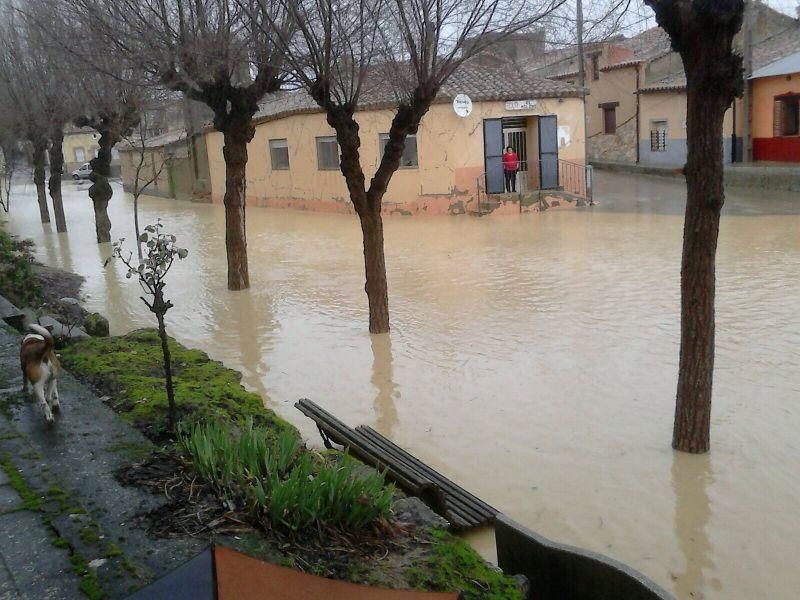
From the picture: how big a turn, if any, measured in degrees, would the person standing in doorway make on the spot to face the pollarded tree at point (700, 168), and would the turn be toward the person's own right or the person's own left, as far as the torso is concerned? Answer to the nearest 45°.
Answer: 0° — they already face it

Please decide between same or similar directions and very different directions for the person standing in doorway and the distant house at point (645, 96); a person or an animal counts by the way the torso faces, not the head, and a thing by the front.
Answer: same or similar directions

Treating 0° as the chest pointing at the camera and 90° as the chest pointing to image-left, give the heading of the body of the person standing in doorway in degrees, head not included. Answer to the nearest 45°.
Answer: approximately 0°

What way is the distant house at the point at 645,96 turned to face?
toward the camera

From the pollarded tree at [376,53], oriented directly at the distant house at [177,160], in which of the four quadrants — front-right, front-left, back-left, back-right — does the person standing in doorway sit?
front-right

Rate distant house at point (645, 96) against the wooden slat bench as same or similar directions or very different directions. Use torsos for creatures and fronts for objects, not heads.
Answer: very different directions

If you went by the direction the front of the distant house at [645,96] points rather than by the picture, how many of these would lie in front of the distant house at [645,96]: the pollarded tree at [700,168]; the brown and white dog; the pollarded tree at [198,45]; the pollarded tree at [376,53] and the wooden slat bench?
5

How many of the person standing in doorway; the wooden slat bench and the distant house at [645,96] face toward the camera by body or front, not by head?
2

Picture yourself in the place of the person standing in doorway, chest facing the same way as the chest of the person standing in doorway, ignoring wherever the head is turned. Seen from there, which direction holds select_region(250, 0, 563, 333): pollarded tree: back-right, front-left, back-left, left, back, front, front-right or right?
front

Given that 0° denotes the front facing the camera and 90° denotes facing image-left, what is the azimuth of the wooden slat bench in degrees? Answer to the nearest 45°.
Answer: approximately 225°

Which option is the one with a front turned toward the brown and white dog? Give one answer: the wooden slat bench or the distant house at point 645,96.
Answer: the distant house

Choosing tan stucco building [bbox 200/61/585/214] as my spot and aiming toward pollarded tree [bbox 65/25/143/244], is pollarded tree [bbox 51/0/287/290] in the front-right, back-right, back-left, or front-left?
front-left

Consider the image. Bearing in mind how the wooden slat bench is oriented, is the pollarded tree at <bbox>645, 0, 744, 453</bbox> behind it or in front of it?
in front

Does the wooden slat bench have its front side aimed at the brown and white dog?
no

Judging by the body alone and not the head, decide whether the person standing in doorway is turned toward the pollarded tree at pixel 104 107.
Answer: no

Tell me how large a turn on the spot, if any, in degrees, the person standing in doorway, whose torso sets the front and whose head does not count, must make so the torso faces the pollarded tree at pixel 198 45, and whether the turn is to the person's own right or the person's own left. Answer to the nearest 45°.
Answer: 0° — they already face it

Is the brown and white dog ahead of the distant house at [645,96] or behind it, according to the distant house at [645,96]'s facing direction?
ahead
